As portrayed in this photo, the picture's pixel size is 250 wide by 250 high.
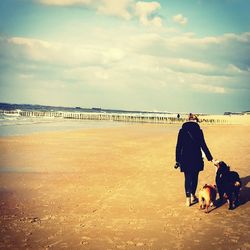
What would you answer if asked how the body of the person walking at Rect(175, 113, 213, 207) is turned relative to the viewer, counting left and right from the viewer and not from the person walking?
facing away from the viewer
